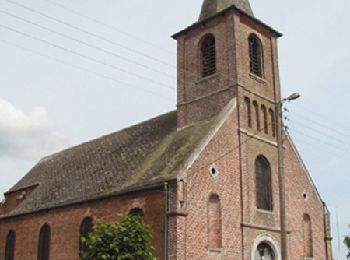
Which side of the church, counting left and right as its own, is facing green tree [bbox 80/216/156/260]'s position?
right

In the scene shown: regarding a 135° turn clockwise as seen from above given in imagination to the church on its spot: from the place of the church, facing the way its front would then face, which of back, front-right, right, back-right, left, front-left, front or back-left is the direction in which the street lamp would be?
left

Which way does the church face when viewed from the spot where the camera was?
facing the viewer and to the right of the viewer
